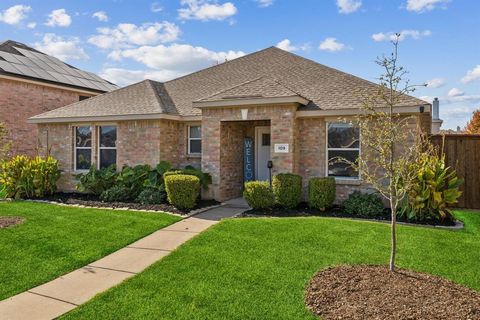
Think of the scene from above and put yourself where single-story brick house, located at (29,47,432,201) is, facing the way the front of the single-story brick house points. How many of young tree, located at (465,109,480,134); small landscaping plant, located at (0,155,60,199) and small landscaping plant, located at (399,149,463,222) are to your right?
1

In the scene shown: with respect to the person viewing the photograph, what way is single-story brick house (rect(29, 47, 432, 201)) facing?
facing the viewer

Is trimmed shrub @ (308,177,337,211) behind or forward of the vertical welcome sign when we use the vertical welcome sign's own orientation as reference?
forward

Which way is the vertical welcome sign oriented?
toward the camera

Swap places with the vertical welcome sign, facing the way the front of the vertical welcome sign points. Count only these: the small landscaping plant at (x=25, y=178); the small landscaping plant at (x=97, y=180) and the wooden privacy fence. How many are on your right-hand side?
2

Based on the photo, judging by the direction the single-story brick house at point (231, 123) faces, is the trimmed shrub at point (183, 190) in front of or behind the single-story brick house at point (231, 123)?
in front

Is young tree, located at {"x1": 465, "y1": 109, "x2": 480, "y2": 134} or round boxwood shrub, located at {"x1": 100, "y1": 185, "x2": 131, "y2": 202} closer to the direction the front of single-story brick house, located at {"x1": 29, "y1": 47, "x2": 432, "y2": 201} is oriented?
the round boxwood shrub

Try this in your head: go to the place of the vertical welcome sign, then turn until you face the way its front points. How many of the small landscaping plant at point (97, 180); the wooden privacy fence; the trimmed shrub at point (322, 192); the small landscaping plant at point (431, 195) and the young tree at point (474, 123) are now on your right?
1

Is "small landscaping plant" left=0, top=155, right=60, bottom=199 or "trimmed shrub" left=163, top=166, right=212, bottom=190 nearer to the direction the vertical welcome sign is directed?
the trimmed shrub
